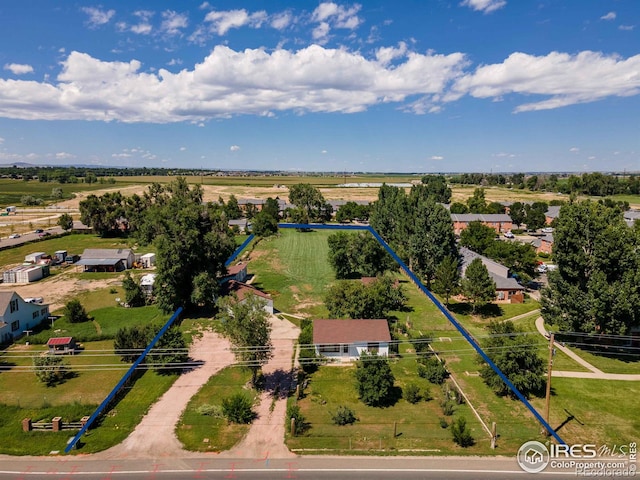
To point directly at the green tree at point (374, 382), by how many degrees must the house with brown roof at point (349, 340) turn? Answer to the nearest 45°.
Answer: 0° — it already faces it

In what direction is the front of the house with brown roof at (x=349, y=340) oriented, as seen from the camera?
facing the viewer

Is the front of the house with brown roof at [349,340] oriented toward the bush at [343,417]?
yes

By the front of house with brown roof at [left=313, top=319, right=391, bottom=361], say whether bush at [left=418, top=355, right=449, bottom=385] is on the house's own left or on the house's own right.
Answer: on the house's own left

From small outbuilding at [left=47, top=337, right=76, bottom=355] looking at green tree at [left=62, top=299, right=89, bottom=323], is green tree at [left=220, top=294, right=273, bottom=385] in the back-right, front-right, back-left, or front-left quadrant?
back-right

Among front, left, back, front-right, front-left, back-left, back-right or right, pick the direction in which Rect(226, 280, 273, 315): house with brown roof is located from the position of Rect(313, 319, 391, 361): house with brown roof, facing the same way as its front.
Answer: back-right

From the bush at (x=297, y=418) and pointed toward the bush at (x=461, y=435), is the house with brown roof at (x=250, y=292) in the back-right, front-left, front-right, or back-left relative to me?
back-left

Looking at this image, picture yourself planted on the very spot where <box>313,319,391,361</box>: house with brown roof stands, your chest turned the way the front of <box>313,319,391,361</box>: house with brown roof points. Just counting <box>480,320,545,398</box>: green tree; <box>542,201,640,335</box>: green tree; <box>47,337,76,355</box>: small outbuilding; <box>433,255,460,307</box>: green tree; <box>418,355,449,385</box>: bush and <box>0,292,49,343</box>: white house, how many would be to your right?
2

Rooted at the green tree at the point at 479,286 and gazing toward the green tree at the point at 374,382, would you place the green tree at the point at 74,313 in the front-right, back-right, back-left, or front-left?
front-right

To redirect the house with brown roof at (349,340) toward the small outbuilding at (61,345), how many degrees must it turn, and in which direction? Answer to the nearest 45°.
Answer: approximately 90° to its right

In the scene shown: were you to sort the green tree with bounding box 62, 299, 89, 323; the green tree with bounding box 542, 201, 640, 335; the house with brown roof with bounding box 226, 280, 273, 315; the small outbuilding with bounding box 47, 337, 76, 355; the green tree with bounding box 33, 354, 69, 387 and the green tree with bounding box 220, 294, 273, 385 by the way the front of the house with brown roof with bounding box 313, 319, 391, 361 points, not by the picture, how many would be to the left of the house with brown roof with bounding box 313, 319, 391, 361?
1

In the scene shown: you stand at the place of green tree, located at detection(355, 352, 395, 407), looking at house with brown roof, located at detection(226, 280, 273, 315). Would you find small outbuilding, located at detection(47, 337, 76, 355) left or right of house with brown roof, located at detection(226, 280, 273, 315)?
left

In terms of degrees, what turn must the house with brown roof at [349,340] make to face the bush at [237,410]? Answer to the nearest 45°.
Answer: approximately 45° to its right

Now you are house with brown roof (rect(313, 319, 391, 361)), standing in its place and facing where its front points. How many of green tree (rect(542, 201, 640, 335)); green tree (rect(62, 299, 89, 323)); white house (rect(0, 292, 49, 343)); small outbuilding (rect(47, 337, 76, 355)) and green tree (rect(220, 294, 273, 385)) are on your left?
1
